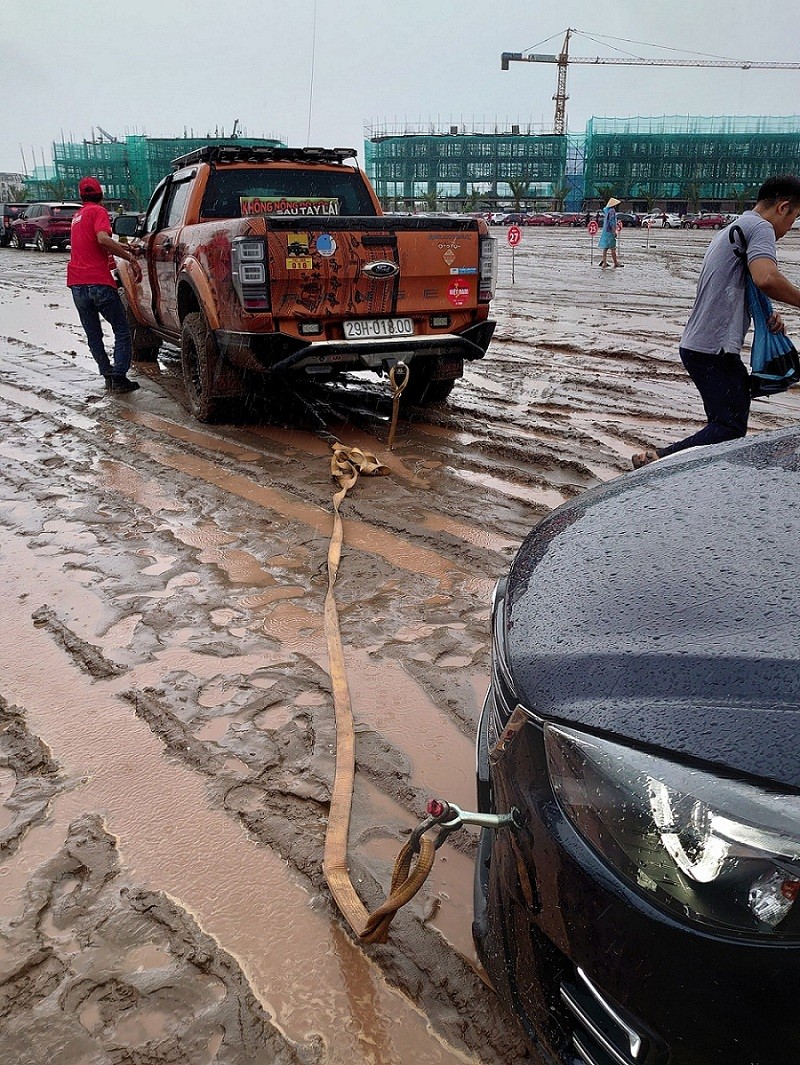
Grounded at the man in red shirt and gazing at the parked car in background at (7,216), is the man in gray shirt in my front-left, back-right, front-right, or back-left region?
back-right

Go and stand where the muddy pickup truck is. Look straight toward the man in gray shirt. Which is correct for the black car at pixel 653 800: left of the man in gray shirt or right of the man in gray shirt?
right

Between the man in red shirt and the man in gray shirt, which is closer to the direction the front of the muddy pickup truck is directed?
the man in red shirt

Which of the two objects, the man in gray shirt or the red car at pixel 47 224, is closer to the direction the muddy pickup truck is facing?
the red car

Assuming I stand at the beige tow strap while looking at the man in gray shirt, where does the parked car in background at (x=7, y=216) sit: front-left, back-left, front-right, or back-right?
front-left

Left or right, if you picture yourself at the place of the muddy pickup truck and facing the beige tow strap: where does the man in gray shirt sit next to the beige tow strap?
left

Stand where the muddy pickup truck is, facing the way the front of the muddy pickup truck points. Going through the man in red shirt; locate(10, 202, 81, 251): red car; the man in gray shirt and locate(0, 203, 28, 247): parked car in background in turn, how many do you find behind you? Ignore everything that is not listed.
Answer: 1

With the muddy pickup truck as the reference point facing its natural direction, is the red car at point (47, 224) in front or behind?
in front

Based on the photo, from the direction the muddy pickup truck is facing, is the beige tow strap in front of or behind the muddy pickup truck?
behind

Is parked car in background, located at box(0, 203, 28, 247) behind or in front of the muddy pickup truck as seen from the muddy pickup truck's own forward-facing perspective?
in front

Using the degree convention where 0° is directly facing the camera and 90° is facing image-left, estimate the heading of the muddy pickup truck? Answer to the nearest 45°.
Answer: approximately 135°

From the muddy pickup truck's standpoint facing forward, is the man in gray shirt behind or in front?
behind

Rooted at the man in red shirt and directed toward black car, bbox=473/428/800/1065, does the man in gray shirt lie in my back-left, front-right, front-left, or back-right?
front-left
